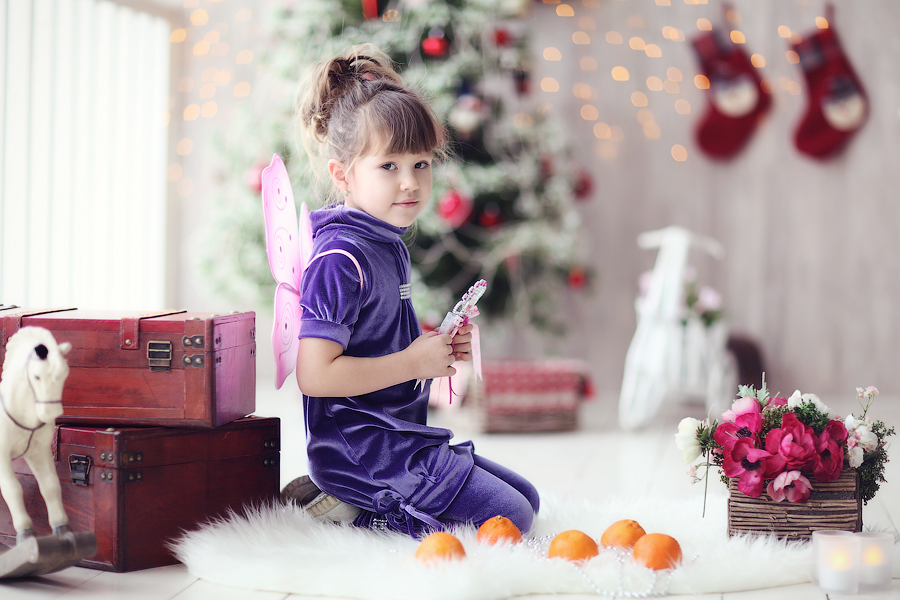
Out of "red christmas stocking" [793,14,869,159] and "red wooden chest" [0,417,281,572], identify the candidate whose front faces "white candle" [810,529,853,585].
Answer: the red christmas stocking

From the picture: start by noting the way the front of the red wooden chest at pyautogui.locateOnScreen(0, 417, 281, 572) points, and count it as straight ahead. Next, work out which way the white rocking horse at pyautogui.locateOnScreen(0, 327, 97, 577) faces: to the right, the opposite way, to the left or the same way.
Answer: to the left

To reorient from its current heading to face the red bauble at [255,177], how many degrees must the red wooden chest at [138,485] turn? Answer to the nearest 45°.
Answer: approximately 135° to its right

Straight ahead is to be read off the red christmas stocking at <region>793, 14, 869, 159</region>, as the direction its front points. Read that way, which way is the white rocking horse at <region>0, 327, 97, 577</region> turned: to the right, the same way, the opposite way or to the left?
to the left

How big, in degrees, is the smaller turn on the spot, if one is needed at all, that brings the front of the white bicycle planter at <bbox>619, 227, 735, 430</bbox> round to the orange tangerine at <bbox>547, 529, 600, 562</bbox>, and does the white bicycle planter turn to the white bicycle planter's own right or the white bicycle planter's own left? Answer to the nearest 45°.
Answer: approximately 45° to the white bicycle planter's own left

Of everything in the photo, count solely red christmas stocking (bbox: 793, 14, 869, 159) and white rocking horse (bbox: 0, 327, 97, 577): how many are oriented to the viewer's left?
0

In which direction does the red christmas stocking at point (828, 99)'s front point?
toward the camera

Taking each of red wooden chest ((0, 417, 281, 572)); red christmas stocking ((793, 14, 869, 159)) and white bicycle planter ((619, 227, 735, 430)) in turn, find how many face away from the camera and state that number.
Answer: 0

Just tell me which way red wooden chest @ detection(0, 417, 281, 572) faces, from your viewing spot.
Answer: facing the viewer and to the left of the viewer

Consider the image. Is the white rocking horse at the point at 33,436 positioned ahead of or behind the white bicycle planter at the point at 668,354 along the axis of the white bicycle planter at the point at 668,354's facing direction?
ahead

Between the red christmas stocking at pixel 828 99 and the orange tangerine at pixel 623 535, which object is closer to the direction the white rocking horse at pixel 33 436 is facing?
the orange tangerine

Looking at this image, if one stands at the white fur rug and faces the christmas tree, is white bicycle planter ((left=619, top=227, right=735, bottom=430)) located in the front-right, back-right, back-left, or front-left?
front-right

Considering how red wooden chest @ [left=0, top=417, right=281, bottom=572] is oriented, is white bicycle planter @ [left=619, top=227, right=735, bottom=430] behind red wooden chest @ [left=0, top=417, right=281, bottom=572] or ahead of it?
behind

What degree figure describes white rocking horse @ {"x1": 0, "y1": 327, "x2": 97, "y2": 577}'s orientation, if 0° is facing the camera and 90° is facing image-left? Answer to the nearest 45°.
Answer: approximately 315°
